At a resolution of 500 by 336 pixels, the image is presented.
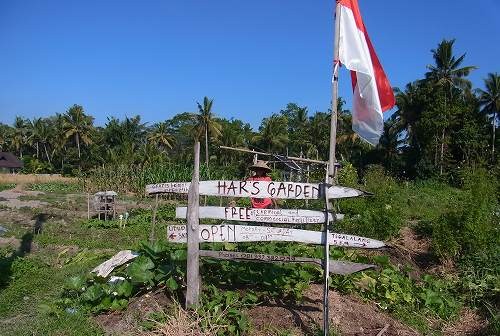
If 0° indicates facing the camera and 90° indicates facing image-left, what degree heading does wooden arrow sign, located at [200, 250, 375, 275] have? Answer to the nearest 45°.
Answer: approximately 0°

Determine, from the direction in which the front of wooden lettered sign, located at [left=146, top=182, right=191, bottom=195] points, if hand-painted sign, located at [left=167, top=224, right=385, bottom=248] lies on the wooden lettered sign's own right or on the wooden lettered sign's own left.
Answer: on the wooden lettered sign's own left

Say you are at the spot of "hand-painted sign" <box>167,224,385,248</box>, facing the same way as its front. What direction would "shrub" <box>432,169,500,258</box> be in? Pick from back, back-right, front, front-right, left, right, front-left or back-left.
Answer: back-left

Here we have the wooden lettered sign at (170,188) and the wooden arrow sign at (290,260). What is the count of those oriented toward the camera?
2

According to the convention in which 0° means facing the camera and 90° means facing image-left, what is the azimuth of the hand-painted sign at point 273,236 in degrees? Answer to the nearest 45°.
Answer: approximately 0°

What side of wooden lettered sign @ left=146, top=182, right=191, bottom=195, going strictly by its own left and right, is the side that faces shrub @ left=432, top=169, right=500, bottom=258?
left
